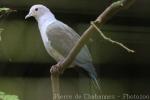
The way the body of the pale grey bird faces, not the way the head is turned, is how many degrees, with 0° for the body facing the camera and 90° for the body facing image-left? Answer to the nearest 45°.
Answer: approximately 90°
